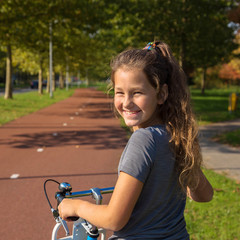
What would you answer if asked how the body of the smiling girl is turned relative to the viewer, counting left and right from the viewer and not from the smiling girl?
facing away from the viewer and to the left of the viewer

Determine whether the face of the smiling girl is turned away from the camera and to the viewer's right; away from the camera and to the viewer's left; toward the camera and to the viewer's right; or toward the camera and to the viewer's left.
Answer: toward the camera and to the viewer's left
